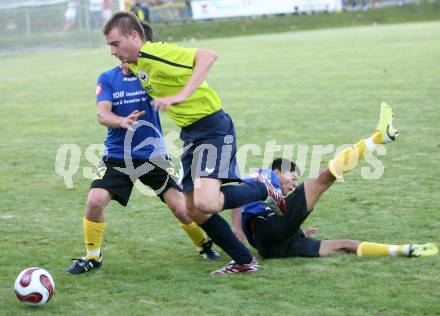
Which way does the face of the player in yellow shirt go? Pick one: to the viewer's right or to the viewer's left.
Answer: to the viewer's left

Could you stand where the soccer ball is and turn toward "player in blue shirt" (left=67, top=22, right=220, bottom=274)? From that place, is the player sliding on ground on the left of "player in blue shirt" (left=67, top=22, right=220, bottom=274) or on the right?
right

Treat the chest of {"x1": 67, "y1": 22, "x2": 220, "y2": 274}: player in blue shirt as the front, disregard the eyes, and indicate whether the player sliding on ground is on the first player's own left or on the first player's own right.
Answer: on the first player's own left

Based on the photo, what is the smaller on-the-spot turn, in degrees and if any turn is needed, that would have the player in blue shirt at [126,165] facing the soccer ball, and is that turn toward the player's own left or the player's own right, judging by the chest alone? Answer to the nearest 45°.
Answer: approximately 45° to the player's own right

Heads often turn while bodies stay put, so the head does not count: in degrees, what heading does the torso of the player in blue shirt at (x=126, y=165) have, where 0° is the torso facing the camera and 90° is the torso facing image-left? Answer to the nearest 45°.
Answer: approximately 0°

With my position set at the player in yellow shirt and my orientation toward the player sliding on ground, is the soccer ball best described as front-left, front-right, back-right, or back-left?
back-right

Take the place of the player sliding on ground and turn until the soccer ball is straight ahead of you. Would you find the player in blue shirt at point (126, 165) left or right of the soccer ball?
right

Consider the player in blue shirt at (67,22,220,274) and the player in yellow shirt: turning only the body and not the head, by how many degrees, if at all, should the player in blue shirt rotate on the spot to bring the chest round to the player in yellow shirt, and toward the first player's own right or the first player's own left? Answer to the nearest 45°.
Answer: approximately 45° to the first player's own left
